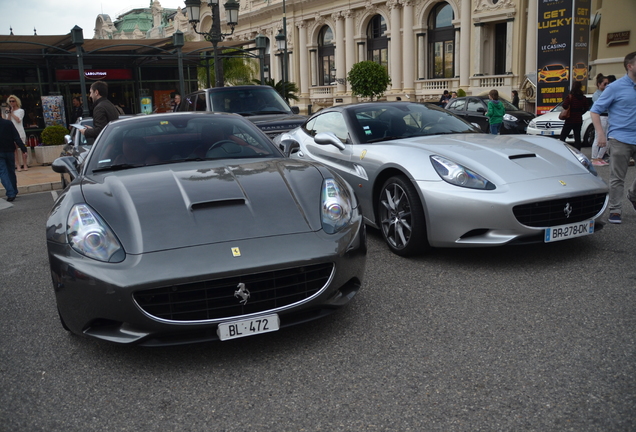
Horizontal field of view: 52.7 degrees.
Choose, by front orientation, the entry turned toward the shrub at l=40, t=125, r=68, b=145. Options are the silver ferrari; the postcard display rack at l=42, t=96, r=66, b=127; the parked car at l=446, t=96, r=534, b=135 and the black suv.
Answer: the postcard display rack

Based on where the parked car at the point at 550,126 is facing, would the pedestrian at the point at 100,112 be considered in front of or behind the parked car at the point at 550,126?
in front

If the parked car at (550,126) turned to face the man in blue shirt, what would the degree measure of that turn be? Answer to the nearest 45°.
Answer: approximately 45° to its left

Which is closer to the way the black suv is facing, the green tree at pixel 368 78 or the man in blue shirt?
the man in blue shirt

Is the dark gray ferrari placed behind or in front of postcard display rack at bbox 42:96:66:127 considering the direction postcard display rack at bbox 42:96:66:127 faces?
in front

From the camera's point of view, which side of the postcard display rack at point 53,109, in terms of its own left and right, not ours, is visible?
front

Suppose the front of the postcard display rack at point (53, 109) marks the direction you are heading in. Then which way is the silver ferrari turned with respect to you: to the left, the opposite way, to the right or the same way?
the same way

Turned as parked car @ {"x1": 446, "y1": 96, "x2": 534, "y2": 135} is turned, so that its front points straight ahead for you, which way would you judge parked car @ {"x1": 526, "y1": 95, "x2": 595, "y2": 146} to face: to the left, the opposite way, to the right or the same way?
to the right

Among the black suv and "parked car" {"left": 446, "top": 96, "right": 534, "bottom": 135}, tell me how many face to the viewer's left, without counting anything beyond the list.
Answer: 0

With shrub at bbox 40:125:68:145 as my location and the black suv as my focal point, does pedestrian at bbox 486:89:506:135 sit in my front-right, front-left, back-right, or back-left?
front-left

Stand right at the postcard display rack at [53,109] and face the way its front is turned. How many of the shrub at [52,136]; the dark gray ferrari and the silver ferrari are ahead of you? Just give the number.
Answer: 3

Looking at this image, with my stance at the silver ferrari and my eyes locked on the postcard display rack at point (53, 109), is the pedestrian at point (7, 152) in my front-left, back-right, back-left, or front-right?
front-left

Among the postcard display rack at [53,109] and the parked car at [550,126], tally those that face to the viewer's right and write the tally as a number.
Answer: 0

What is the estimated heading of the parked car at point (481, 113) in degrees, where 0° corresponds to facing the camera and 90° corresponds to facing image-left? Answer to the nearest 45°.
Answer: approximately 315°

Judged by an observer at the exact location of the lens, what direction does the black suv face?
facing the viewer and to the right of the viewer

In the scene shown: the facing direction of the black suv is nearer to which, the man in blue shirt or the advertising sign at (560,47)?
the man in blue shirt
